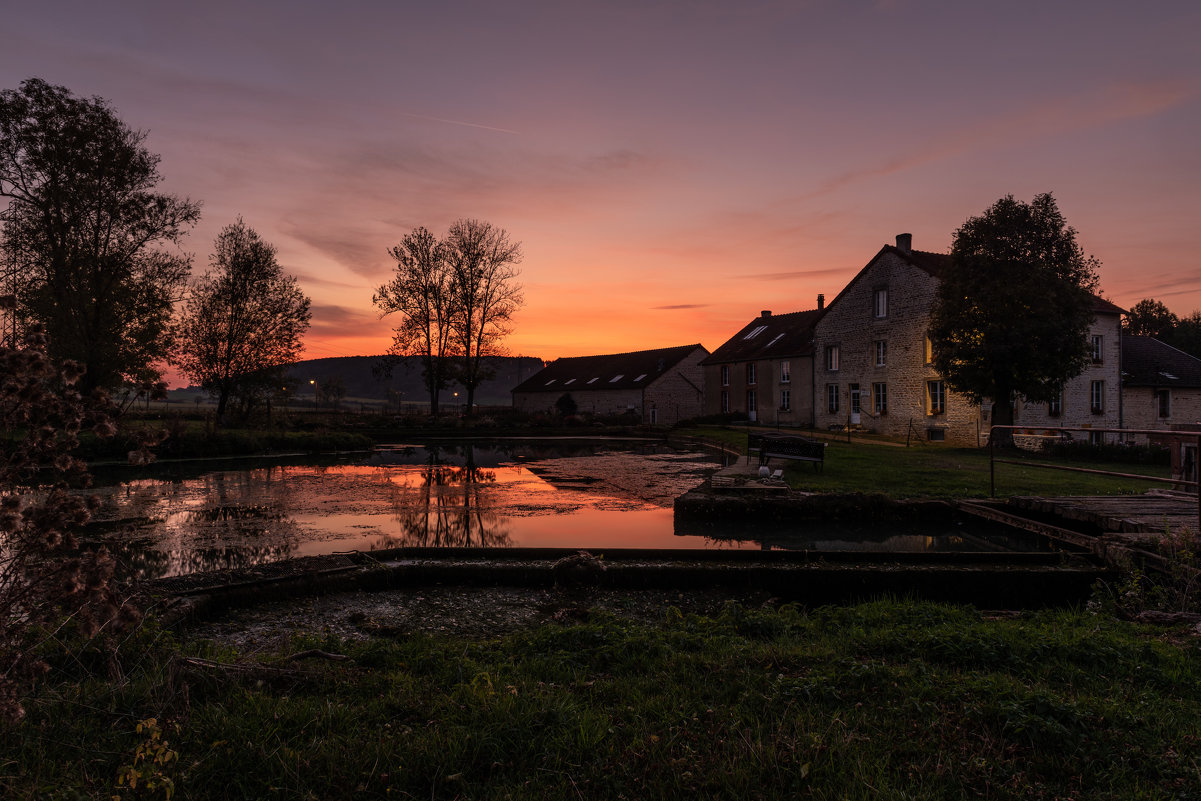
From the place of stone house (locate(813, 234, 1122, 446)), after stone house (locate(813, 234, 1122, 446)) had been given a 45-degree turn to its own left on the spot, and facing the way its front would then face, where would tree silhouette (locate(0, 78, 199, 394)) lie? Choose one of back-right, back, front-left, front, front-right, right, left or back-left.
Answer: front-right

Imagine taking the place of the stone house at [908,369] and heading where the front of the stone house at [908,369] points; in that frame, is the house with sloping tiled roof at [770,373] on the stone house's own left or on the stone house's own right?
on the stone house's own right

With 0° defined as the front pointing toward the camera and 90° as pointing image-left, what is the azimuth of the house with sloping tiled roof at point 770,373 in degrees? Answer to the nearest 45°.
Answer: approximately 45°

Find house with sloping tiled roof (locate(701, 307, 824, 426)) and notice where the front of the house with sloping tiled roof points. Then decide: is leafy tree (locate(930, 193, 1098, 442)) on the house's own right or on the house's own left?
on the house's own left

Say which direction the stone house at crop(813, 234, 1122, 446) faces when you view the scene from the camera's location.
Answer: facing the viewer and to the left of the viewer

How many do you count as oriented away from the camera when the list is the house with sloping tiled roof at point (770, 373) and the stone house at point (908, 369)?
0

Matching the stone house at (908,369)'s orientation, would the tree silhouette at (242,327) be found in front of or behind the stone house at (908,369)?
in front

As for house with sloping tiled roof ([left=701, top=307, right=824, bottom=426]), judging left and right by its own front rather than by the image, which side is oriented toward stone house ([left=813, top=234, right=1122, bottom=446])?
left

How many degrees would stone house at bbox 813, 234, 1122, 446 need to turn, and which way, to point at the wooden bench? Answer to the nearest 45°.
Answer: approximately 45° to its left
